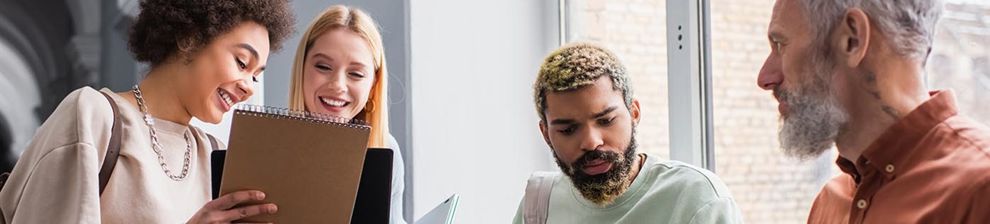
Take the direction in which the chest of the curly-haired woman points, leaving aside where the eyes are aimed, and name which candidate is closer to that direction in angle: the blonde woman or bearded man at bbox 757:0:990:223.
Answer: the bearded man

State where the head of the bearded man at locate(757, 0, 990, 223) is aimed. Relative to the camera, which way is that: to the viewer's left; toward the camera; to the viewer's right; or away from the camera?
to the viewer's left

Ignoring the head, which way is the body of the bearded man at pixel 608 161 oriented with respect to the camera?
toward the camera

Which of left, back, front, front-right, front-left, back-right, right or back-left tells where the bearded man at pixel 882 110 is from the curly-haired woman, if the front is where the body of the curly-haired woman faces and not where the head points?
front

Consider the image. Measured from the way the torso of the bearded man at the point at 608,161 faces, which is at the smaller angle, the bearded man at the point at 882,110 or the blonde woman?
the bearded man

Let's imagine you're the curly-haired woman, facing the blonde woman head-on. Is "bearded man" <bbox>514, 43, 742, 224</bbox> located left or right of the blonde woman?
right

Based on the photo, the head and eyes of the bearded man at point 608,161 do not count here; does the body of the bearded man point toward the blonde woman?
no

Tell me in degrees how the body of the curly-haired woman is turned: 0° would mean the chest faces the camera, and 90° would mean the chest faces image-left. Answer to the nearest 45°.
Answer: approximately 315°

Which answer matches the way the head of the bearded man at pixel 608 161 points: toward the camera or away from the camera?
toward the camera

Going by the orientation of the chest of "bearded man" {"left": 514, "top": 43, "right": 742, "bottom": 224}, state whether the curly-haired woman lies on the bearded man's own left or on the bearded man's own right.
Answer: on the bearded man's own right

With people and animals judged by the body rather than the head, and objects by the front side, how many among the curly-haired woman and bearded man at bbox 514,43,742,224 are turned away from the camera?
0

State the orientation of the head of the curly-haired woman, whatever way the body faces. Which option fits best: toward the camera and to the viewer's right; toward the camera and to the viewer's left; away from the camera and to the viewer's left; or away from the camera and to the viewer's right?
toward the camera and to the viewer's right
